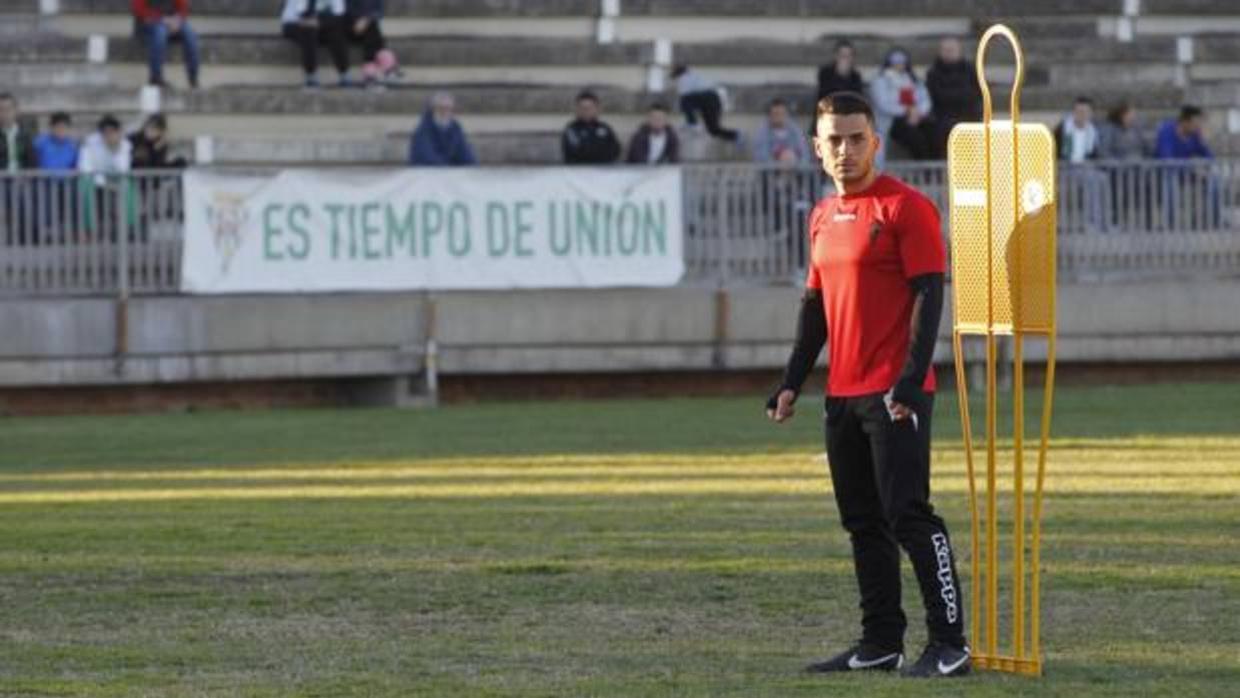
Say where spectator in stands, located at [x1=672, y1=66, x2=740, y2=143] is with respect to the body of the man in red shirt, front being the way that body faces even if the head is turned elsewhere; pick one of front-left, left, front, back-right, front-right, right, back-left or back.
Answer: back-right

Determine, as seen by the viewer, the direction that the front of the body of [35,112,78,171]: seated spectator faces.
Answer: toward the camera

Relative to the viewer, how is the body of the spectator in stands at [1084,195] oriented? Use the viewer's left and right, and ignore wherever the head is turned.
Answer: facing the viewer

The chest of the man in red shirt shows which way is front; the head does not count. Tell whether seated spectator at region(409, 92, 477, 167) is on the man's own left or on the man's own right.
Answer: on the man's own right

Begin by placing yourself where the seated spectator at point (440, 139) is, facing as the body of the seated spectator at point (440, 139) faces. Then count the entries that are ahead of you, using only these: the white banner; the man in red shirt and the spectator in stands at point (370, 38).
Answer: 2

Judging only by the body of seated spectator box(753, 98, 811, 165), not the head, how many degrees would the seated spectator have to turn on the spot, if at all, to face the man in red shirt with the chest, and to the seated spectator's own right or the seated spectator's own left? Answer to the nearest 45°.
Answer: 0° — they already face them

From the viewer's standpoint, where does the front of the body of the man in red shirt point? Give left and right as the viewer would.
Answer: facing the viewer and to the left of the viewer

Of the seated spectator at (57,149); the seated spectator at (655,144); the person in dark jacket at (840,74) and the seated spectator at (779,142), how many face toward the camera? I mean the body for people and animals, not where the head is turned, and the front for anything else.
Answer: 4

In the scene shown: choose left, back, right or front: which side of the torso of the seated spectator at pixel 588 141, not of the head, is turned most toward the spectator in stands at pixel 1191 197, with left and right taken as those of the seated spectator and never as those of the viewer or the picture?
left

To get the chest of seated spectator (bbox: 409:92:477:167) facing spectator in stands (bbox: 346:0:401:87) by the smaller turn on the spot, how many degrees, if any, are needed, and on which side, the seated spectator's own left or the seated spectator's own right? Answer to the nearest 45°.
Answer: approximately 180°

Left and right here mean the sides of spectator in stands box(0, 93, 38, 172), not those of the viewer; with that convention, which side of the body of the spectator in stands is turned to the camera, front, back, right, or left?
front
